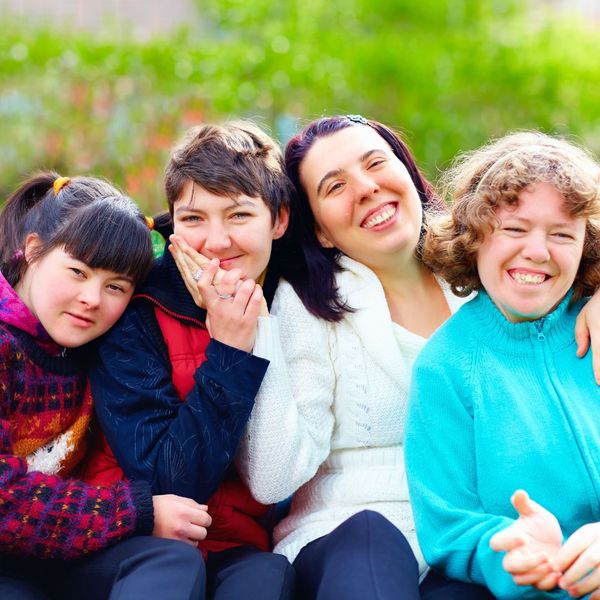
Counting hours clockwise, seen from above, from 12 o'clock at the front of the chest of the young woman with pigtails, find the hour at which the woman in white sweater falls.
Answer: The woman in white sweater is roughly at 10 o'clock from the young woman with pigtails.

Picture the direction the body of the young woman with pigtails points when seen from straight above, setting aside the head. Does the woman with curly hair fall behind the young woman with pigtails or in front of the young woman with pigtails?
in front

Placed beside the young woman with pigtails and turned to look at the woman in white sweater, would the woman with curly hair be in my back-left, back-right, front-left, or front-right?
front-right

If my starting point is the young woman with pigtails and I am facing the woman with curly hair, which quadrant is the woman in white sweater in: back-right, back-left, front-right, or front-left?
front-left
